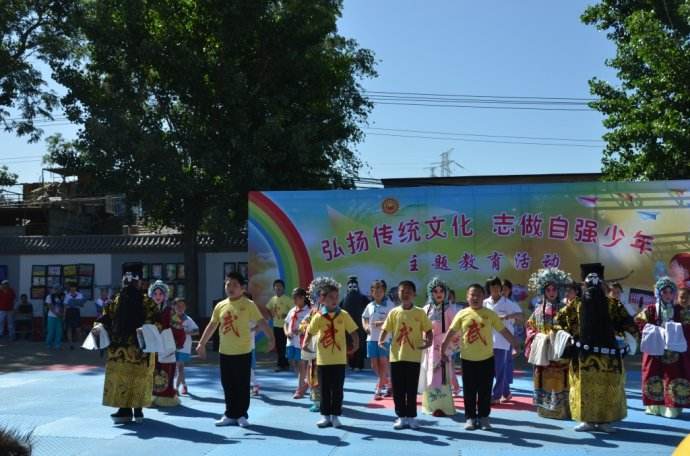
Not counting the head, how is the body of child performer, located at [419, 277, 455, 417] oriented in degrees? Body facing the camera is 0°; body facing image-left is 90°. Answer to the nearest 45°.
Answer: approximately 0°

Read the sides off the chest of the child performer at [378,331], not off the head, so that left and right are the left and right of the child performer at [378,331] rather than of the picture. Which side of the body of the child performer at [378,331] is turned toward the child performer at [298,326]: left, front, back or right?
right

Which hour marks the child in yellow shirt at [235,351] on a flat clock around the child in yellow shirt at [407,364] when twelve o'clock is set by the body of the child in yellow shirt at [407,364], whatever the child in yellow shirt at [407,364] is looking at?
the child in yellow shirt at [235,351] is roughly at 3 o'clock from the child in yellow shirt at [407,364].

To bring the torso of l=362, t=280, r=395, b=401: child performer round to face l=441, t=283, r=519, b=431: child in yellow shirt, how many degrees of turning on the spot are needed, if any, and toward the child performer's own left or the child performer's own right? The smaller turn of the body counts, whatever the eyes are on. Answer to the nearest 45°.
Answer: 0° — they already face them

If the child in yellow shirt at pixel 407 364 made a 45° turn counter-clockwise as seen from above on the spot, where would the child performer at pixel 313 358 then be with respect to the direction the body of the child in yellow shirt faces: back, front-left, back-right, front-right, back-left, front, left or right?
back

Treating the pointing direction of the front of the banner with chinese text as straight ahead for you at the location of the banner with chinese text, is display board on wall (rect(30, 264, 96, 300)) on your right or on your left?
on your right

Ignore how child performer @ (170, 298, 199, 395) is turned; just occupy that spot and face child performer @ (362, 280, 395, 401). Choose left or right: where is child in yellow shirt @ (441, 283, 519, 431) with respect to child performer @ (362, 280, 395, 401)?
right
